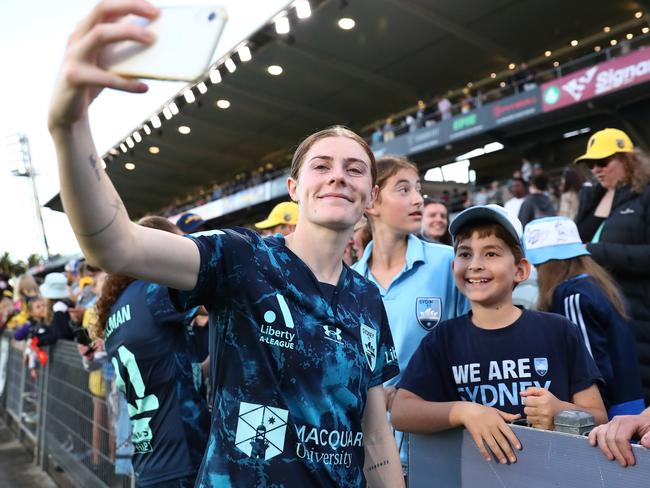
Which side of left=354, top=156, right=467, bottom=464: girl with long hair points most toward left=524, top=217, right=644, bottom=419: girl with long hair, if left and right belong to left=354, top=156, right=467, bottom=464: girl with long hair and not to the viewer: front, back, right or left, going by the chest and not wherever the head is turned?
left

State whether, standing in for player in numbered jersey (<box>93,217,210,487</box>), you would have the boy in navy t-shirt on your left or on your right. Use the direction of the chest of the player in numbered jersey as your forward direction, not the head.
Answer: on your right

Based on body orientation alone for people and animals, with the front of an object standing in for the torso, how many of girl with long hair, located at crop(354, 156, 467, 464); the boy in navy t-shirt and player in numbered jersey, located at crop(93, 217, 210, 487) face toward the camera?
2

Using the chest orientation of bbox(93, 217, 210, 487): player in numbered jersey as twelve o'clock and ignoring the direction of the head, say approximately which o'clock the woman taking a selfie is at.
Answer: The woman taking a selfie is roughly at 4 o'clock from the player in numbered jersey.

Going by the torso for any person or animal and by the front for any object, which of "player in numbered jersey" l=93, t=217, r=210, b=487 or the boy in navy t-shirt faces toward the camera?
the boy in navy t-shirt

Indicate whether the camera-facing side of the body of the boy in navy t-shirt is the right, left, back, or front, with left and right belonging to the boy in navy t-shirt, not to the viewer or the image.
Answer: front

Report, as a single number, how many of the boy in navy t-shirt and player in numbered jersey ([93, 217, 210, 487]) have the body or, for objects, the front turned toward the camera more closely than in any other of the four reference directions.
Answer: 1

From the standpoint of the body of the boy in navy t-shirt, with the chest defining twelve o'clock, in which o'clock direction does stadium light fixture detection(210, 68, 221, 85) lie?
The stadium light fixture is roughly at 5 o'clock from the boy in navy t-shirt.

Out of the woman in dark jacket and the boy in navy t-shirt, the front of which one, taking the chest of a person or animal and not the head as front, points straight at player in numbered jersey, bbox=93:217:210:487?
the woman in dark jacket

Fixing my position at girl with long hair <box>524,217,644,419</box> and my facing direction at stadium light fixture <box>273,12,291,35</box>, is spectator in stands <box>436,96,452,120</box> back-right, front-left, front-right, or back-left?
front-right

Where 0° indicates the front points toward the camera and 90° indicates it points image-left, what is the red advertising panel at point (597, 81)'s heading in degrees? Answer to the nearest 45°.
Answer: approximately 45°

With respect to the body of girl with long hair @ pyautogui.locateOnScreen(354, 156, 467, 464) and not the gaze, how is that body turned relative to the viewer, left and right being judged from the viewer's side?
facing the viewer

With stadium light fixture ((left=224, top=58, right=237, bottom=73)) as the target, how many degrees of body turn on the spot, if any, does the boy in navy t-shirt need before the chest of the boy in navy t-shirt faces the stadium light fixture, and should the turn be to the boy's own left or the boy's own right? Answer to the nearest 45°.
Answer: approximately 135° to the boy's own right
